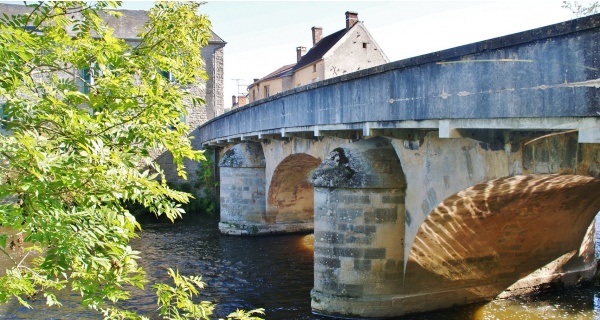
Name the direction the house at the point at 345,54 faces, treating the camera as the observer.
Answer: facing the viewer and to the left of the viewer

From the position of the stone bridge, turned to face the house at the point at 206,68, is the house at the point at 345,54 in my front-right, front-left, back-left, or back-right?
front-right

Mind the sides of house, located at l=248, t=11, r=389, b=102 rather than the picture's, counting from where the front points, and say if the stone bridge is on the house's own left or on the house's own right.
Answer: on the house's own left

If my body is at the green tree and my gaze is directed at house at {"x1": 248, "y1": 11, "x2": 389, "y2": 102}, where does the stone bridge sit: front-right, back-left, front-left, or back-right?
front-right

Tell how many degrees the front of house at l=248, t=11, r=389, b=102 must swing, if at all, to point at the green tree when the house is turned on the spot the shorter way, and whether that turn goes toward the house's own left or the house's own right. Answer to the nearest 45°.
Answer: approximately 45° to the house's own left

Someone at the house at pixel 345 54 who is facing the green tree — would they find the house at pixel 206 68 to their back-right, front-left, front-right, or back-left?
front-right

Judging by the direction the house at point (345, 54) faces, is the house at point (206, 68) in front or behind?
in front
